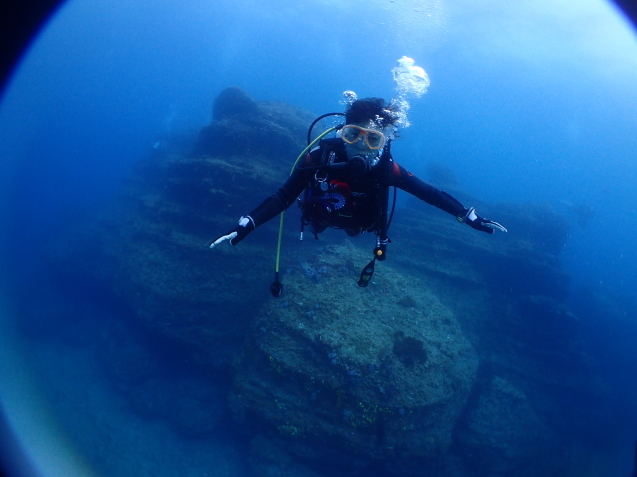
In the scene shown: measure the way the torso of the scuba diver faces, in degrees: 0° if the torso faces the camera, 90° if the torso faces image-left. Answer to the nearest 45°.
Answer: approximately 0°

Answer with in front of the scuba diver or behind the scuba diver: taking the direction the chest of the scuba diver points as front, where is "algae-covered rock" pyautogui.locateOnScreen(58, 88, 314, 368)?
behind
